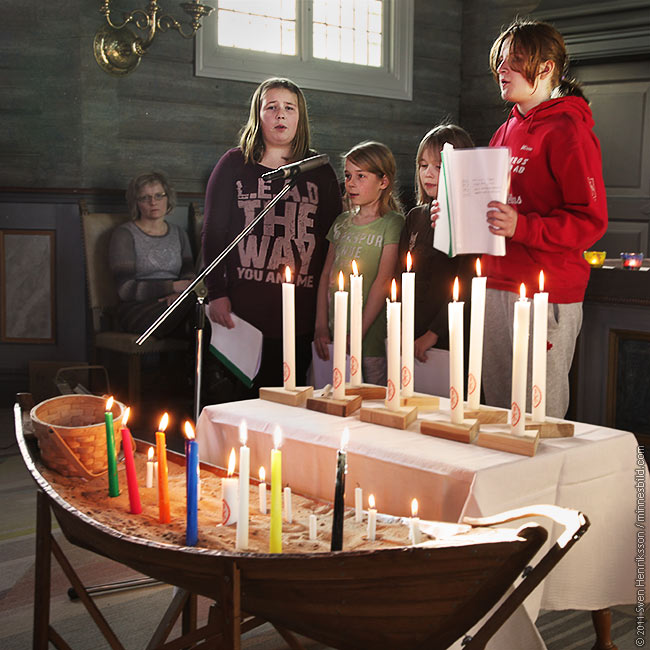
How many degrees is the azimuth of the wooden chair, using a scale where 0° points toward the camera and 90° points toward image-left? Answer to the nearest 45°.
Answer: approximately 315°

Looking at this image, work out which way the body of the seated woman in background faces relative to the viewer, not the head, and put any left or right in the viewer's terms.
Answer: facing the viewer and to the right of the viewer

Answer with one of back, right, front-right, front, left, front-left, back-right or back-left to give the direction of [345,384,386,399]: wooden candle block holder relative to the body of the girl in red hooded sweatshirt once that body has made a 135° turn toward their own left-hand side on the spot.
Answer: back-right

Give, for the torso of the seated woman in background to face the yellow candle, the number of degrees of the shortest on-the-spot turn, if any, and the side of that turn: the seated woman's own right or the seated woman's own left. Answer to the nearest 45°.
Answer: approximately 45° to the seated woman's own right

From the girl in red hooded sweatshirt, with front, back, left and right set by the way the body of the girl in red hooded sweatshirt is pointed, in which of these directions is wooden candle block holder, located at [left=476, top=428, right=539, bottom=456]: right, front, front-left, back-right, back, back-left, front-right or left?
front-left

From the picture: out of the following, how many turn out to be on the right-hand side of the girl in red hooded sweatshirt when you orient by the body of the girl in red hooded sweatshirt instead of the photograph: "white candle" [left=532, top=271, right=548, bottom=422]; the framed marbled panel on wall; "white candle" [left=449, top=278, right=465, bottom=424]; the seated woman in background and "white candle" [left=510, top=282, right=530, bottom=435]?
2

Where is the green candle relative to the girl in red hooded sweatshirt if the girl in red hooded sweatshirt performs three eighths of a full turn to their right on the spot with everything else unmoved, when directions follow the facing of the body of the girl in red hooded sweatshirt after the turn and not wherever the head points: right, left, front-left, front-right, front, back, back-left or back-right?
back-left

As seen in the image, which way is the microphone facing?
to the viewer's right

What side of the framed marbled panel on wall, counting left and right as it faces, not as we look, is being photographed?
front

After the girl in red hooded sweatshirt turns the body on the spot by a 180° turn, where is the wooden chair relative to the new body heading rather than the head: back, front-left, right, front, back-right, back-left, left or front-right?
left

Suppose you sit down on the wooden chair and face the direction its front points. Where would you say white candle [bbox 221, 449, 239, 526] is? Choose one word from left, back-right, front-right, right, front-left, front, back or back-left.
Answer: front-right

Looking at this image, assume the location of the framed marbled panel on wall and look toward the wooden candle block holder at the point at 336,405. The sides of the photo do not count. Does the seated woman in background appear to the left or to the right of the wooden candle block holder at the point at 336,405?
left

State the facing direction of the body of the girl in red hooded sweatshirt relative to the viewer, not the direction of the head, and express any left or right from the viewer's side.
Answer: facing the viewer and to the left of the viewer

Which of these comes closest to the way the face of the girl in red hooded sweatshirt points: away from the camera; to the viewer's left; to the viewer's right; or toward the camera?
to the viewer's left

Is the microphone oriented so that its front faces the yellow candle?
no

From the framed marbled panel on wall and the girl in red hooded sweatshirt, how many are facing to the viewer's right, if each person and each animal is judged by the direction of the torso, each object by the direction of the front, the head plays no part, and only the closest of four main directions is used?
0

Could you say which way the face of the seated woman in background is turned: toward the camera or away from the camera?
toward the camera
